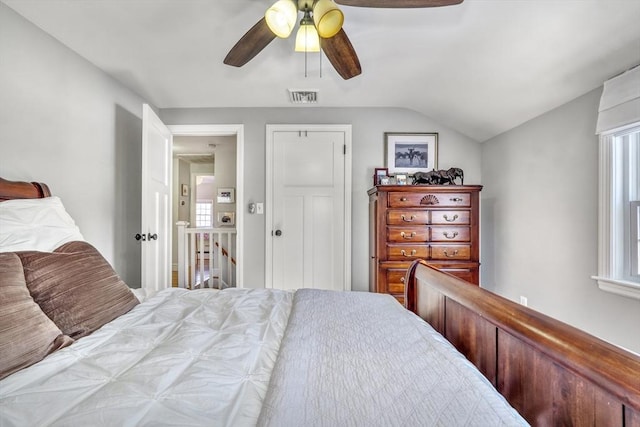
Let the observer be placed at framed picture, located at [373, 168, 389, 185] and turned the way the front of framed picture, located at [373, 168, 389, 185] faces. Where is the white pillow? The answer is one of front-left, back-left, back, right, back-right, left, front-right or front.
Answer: front-right

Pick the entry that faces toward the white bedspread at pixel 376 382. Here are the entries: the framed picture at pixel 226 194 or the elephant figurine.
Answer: the framed picture

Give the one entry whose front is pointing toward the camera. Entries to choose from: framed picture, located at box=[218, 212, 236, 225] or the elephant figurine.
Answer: the framed picture

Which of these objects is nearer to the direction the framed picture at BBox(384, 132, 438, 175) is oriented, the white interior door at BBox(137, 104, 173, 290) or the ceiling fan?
the ceiling fan

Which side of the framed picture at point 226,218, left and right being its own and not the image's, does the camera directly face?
front

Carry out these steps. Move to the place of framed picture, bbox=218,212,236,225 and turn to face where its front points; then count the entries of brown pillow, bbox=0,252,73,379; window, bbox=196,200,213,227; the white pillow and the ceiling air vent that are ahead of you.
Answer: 3

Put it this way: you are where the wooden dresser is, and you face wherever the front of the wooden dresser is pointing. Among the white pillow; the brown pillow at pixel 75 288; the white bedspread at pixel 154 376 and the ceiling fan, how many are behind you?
0

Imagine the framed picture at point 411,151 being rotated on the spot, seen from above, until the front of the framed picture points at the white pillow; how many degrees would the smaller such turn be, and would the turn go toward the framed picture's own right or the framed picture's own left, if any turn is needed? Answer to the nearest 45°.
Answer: approximately 45° to the framed picture's own right

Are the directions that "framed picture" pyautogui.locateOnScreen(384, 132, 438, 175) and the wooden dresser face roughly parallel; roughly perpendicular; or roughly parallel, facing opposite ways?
roughly parallel

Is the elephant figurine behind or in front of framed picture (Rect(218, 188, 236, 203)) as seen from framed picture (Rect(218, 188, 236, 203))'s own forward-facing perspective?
in front

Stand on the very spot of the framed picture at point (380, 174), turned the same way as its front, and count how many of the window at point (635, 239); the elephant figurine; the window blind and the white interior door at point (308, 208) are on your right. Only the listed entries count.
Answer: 1

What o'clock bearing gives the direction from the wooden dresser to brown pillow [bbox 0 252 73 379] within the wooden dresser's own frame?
The brown pillow is roughly at 1 o'clock from the wooden dresser.

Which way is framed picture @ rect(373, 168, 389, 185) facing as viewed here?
toward the camera
